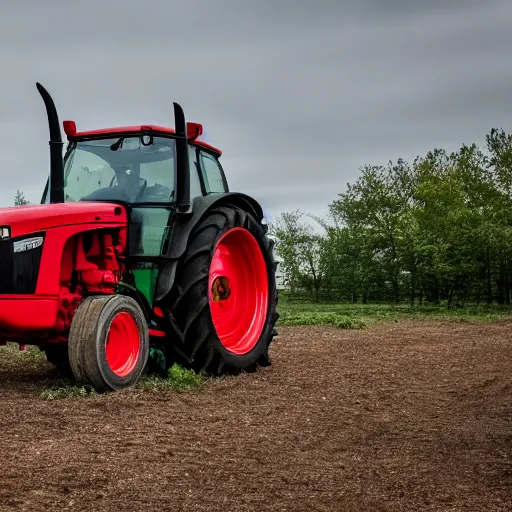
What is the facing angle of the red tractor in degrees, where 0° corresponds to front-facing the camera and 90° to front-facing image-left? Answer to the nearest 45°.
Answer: approximately 45°

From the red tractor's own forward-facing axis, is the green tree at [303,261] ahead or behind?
behind
